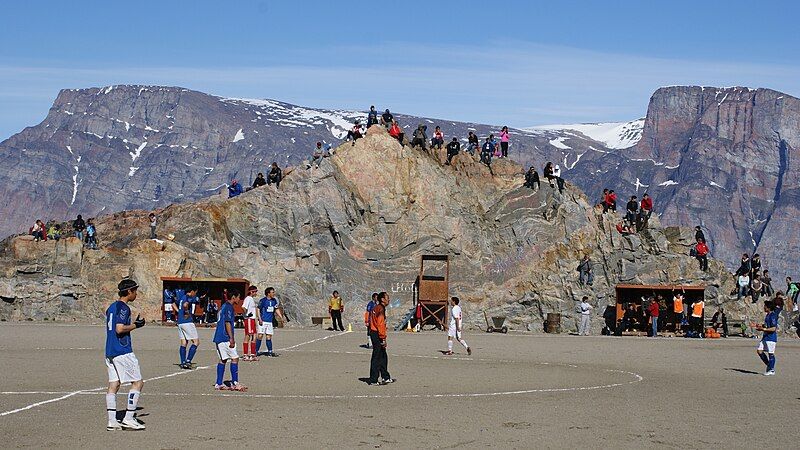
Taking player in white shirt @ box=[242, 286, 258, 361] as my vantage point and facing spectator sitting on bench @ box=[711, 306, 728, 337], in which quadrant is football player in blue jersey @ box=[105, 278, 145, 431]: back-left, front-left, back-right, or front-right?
back-right

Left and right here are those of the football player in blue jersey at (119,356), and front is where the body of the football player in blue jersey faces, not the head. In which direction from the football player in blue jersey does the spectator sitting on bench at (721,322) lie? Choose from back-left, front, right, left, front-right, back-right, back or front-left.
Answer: front-left

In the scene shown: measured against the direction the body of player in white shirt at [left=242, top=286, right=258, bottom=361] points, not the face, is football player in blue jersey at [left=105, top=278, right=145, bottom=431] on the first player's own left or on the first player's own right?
on the first player's own right

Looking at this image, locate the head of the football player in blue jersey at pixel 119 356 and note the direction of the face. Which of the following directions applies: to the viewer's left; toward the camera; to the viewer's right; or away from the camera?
to the viewer's right

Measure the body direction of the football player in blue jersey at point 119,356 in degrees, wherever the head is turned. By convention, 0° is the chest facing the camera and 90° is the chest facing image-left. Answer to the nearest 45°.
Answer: approximately 270°

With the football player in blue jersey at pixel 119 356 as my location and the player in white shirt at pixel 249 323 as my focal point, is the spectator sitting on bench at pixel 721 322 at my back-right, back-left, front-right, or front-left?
front-right

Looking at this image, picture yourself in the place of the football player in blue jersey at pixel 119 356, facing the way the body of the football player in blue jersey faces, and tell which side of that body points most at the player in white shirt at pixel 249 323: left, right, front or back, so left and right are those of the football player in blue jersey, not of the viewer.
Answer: left
